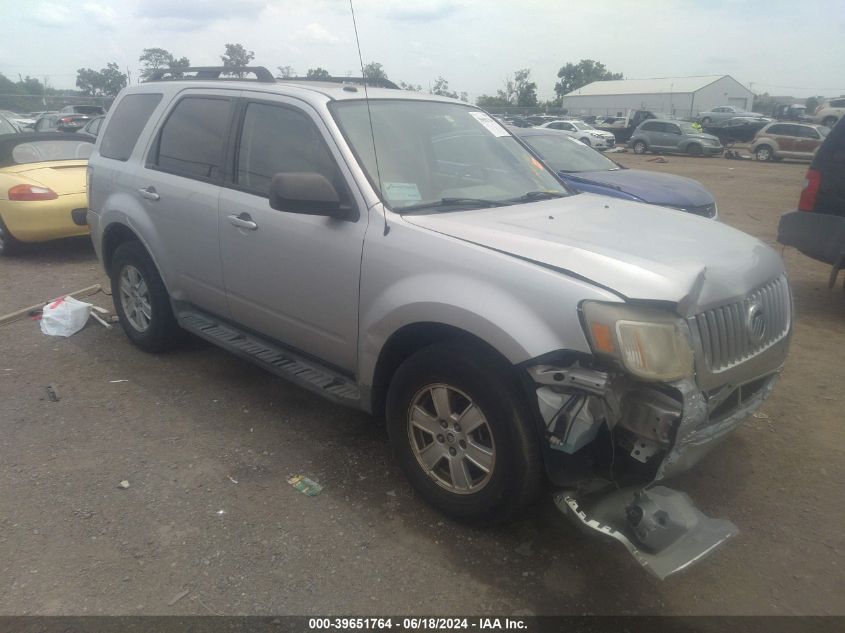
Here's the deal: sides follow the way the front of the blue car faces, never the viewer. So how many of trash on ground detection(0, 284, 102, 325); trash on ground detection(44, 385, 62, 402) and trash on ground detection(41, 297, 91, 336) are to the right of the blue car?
3

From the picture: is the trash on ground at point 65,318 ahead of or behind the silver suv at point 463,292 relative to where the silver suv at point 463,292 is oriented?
behind

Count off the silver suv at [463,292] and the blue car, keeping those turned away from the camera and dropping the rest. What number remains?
0

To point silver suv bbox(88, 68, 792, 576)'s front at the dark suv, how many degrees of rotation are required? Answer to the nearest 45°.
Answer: approximately 90° to its left

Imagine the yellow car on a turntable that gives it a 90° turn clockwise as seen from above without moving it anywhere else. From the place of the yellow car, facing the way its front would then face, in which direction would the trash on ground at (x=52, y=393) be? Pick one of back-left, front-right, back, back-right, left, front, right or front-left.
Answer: back-right

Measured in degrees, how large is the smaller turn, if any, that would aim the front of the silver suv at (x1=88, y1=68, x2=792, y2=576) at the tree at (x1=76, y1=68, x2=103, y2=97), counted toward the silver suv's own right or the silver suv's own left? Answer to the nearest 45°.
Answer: approximately 180°

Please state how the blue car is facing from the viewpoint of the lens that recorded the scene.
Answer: facing the viewer and to the right of the viewer

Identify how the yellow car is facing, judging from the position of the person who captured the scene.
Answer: facing away from the viewer and to the left of the viewer

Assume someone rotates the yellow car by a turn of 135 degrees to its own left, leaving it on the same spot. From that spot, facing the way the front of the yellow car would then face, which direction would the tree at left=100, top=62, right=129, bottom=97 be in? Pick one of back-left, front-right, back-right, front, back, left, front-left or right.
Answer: back

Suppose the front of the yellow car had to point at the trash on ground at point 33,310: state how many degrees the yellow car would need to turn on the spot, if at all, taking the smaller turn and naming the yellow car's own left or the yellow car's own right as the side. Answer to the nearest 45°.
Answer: approximately 135° to the yellow car's own left

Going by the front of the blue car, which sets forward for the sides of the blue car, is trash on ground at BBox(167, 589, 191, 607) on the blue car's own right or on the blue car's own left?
on the blue car's own right

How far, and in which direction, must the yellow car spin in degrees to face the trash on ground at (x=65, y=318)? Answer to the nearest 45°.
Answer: approximately 135° to its left

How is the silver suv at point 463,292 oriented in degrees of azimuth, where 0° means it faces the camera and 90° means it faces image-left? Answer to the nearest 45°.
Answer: approximately 315°

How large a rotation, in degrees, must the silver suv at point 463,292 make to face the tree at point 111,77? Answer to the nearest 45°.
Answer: approximately 180°
